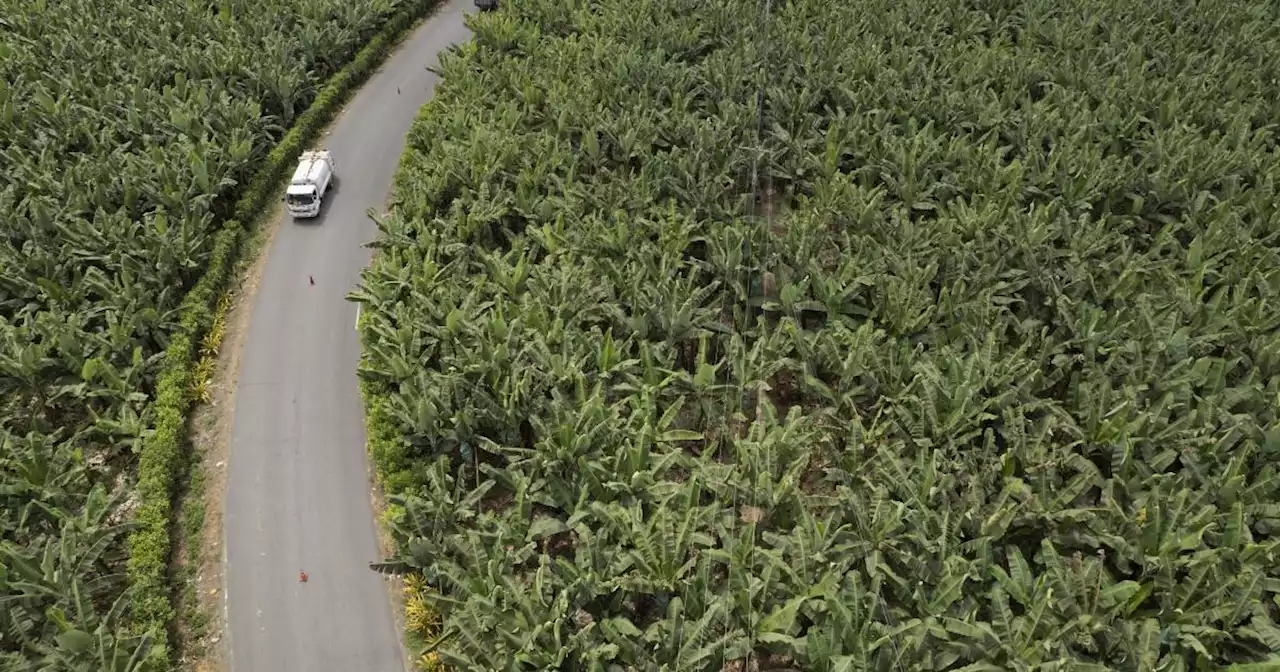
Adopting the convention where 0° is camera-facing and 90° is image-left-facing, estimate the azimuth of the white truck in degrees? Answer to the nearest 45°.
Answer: approximately 45°
